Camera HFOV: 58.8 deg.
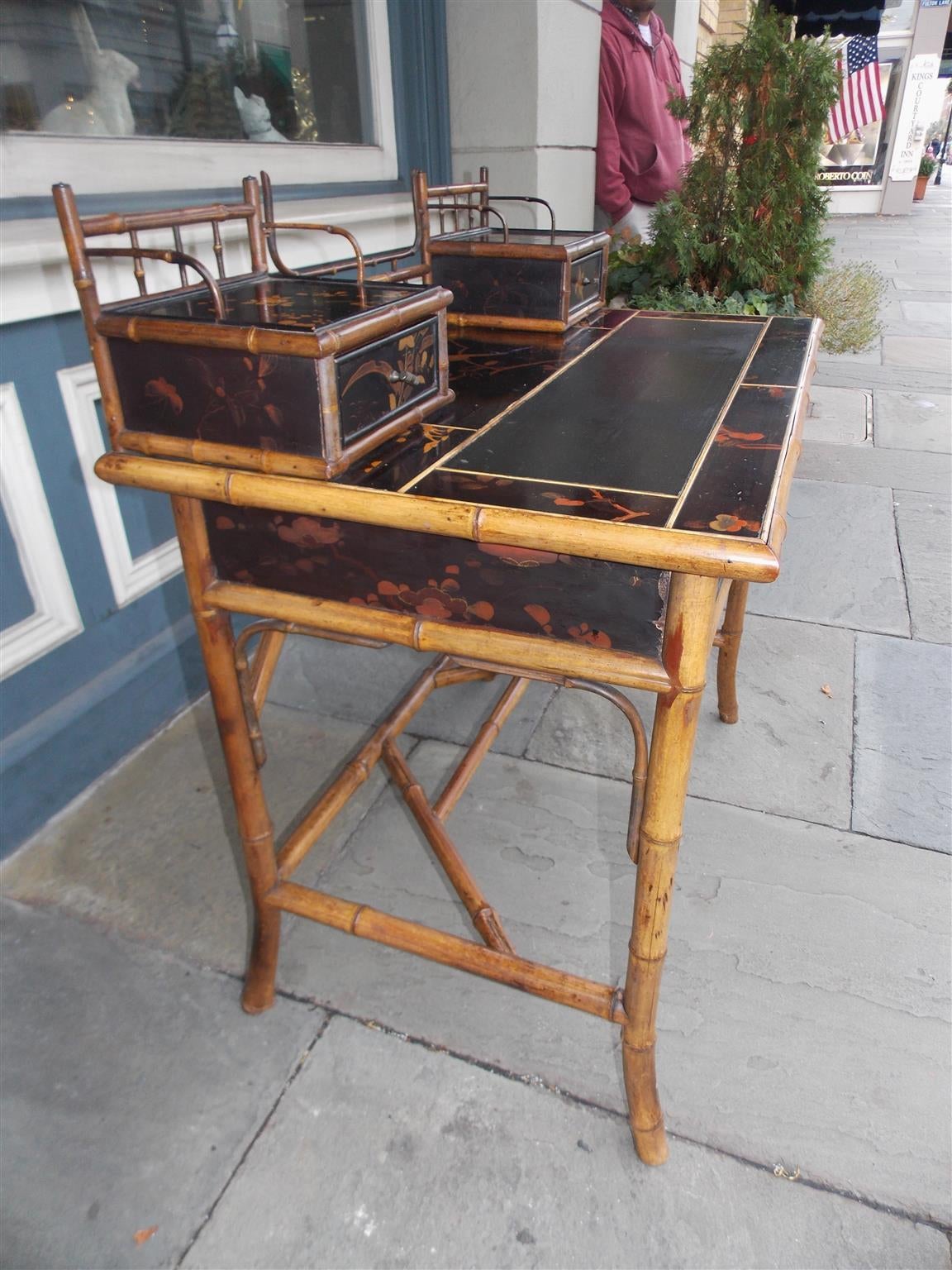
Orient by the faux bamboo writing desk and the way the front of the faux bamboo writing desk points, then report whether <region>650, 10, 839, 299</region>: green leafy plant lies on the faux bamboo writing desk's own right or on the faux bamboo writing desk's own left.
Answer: on the faux bamboo writing desk's own left

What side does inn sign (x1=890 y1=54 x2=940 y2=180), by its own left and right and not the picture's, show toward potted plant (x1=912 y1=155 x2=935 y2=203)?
back

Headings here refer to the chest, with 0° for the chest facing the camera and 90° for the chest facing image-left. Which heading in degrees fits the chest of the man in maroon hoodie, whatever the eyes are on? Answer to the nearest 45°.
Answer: approximately 315°

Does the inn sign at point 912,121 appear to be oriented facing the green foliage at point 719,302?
yes

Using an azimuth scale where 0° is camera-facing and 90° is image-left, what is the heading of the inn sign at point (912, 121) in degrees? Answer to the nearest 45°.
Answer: approximately 0°

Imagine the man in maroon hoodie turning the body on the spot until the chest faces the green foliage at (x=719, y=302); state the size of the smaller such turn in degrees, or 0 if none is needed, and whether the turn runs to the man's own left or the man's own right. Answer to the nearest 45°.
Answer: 0° — they already face it

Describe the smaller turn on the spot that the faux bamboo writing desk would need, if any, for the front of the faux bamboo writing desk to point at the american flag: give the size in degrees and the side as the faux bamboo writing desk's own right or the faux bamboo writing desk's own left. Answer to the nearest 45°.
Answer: approximately 45° to the faux bamboo writing desk's own left

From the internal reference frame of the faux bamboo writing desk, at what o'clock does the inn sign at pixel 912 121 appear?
The inn sign is roughly at 10 o'clock from the faux bamboo writing desk.

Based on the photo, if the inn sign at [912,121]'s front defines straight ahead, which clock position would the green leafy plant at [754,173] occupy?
The green leafy plant is roughly at 12 o'clock from the inn sign.

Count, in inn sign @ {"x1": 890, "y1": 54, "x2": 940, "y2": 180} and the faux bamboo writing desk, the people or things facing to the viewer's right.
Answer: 1

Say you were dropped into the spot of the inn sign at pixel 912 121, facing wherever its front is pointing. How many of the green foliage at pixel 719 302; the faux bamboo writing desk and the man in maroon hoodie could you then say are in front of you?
3

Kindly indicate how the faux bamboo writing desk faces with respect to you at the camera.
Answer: facing to the right of the viewer
